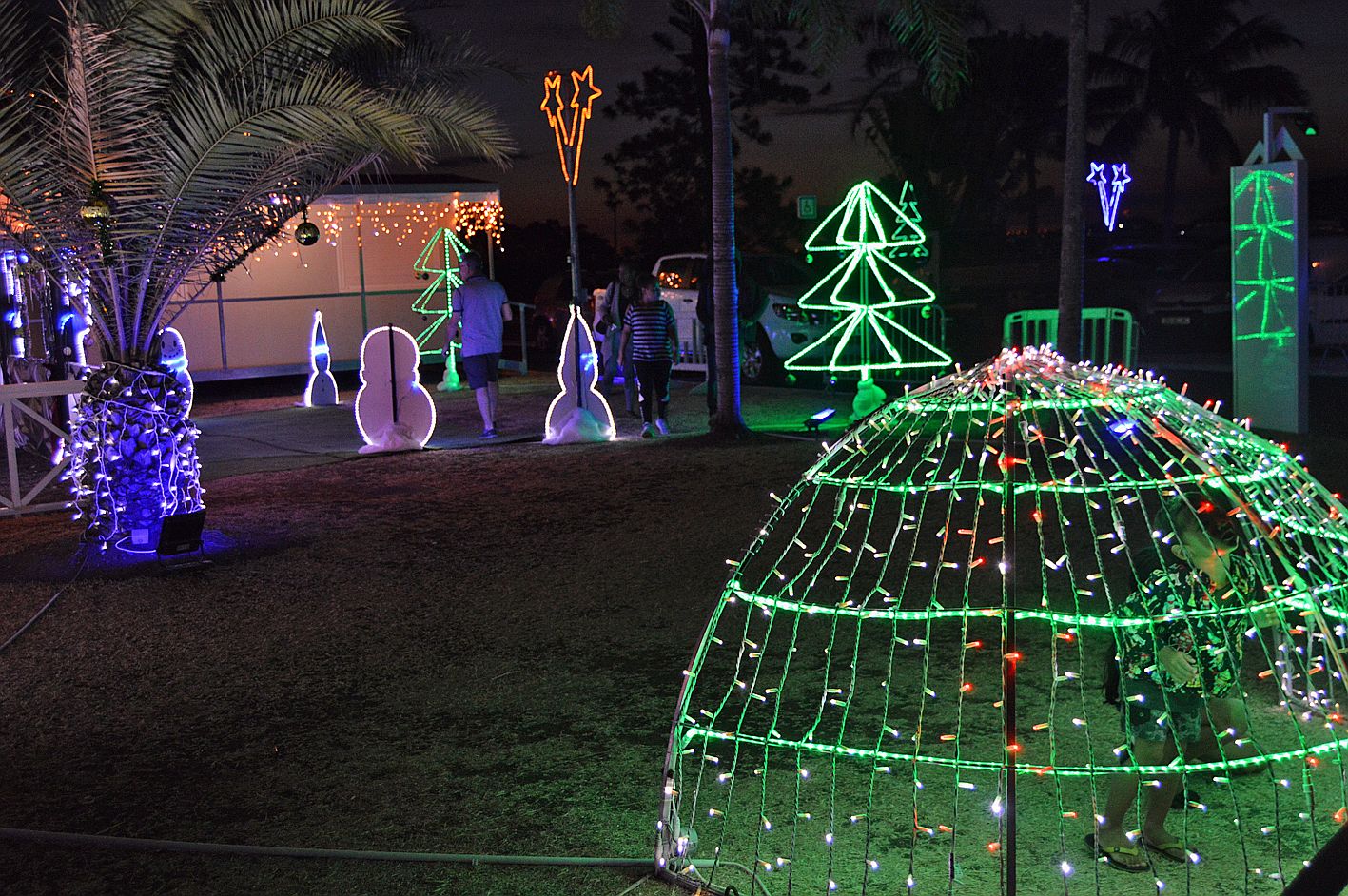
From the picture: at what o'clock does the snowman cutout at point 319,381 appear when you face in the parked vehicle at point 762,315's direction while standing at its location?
The snowman cutout is roughly at 4 o'clock from the parked vehicle.

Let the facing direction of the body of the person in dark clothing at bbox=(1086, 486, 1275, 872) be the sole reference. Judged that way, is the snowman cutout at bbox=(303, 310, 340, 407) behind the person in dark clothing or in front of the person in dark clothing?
behind

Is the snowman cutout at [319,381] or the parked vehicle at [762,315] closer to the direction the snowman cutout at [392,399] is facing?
the snowman cutout

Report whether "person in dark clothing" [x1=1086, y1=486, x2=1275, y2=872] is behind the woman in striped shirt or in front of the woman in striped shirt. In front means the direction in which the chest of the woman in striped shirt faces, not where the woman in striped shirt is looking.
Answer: in front

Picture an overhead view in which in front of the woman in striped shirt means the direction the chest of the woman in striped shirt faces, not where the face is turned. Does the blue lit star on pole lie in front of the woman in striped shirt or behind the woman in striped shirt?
behind

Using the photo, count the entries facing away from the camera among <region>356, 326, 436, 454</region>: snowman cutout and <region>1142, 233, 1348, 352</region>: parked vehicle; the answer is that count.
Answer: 1
